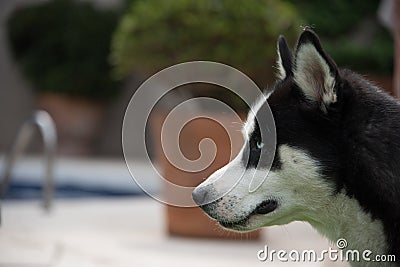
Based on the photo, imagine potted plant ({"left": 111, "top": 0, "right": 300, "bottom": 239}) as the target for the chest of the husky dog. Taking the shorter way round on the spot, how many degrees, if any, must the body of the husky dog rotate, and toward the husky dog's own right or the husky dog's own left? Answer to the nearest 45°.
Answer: approximately 90° to the husky dog's own right

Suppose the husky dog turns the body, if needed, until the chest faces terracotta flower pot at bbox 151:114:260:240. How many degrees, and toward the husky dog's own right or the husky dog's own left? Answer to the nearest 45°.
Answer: approximately 90° to the husky dog's own right

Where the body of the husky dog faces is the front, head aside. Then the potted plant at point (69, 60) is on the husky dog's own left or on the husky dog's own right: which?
on the husky dog's own right

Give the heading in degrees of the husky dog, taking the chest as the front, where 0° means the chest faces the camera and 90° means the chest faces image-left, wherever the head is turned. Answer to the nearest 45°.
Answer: approximately 90°

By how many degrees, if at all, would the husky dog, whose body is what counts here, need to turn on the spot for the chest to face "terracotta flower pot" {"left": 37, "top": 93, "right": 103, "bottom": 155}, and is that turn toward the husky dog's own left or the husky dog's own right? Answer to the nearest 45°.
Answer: approximately 90° to the husky dog's own right

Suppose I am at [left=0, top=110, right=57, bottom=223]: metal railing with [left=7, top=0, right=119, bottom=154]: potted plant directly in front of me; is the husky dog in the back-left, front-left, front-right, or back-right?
back-right
